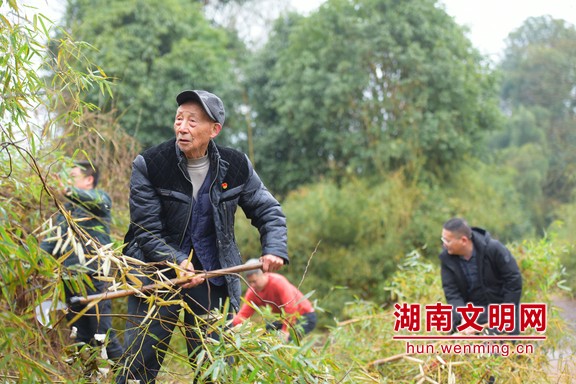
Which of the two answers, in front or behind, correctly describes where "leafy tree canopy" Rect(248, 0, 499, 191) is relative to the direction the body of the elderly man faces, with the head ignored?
behind

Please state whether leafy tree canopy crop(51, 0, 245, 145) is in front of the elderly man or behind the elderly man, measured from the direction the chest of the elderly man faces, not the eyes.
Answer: behind

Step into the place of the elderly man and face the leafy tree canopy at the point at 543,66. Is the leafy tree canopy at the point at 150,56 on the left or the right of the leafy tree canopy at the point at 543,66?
left

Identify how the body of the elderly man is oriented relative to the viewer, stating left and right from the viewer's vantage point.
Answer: facing the viewer

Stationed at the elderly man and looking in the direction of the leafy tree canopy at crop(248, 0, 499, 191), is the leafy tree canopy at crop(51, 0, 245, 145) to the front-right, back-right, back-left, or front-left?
front-left

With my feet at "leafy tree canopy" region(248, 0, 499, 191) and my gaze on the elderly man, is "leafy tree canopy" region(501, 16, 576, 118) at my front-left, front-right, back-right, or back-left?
back-left

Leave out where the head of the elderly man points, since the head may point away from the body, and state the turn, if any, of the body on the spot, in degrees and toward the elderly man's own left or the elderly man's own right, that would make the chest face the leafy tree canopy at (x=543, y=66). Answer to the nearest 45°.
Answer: approximately 135° to the elderly man's own left
